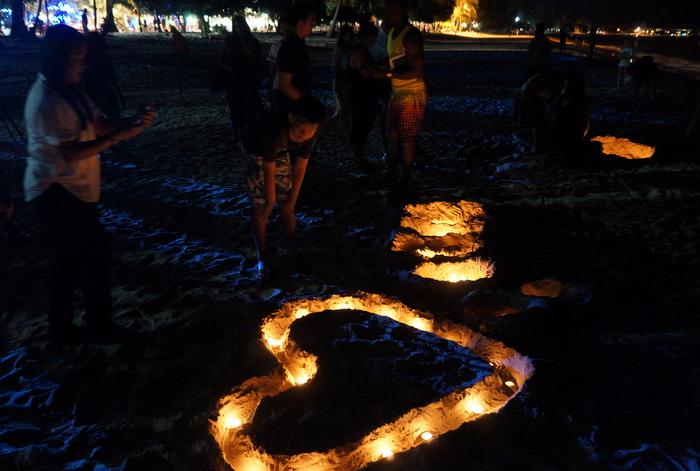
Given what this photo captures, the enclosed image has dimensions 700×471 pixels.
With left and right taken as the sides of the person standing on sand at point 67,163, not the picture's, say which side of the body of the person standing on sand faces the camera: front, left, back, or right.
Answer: right

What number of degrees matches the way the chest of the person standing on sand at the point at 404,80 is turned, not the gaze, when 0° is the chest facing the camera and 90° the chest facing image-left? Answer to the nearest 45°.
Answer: approximately 45°

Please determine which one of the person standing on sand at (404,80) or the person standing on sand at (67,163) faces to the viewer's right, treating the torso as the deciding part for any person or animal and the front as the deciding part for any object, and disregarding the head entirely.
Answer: the person standing on sand at (67,163)

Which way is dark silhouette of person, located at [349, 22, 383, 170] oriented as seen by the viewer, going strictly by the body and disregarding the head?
to the viewer's right
